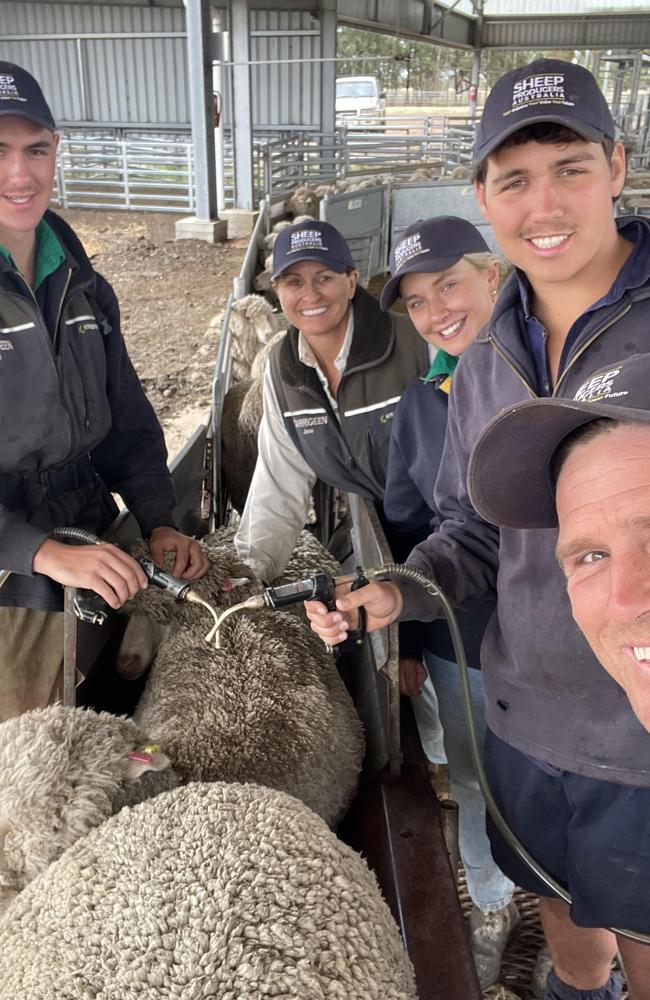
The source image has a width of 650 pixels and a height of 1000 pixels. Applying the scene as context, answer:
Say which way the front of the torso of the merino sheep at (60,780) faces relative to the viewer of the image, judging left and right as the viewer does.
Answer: facing away from the viewer and to the right of the viewer

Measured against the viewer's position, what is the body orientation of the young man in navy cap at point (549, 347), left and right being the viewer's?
facing the viewer and to the left of the viewer

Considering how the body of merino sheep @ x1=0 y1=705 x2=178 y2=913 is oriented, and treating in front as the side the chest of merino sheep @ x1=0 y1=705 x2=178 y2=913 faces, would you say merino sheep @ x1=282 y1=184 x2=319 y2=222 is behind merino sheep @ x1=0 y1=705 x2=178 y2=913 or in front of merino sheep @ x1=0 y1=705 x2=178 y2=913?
in front

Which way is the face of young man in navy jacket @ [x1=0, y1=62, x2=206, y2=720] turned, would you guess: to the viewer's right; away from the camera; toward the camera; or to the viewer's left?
toward the camera

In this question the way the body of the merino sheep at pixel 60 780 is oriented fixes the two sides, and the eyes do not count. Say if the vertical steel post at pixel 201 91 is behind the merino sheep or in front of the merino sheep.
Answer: in front

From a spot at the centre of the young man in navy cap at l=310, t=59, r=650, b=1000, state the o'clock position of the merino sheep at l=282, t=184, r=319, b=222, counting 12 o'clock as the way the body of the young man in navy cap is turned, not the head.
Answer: The merino sheep is roughly at 4 o'clock from the young man in navy cap.

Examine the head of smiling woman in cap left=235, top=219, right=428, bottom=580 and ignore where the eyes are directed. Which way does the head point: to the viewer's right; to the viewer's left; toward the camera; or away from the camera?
toward the camera

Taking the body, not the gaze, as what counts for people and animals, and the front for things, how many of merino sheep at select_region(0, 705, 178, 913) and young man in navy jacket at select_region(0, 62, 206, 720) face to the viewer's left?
0

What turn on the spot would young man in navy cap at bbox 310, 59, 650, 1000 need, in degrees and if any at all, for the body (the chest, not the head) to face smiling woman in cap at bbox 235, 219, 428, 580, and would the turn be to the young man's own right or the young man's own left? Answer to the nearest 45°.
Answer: approximately 90° to the young man's own right

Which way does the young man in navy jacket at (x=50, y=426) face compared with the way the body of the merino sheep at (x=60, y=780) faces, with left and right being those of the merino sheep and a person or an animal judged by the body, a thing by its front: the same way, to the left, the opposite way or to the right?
to the right

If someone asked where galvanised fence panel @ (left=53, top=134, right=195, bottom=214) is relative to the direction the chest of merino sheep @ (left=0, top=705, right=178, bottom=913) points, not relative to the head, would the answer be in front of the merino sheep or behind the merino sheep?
in front

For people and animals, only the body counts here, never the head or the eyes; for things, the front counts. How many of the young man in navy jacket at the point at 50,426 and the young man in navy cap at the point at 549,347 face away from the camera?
0

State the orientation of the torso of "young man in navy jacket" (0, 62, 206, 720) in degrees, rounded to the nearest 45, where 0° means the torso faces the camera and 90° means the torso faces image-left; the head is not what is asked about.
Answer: approximately 315°
